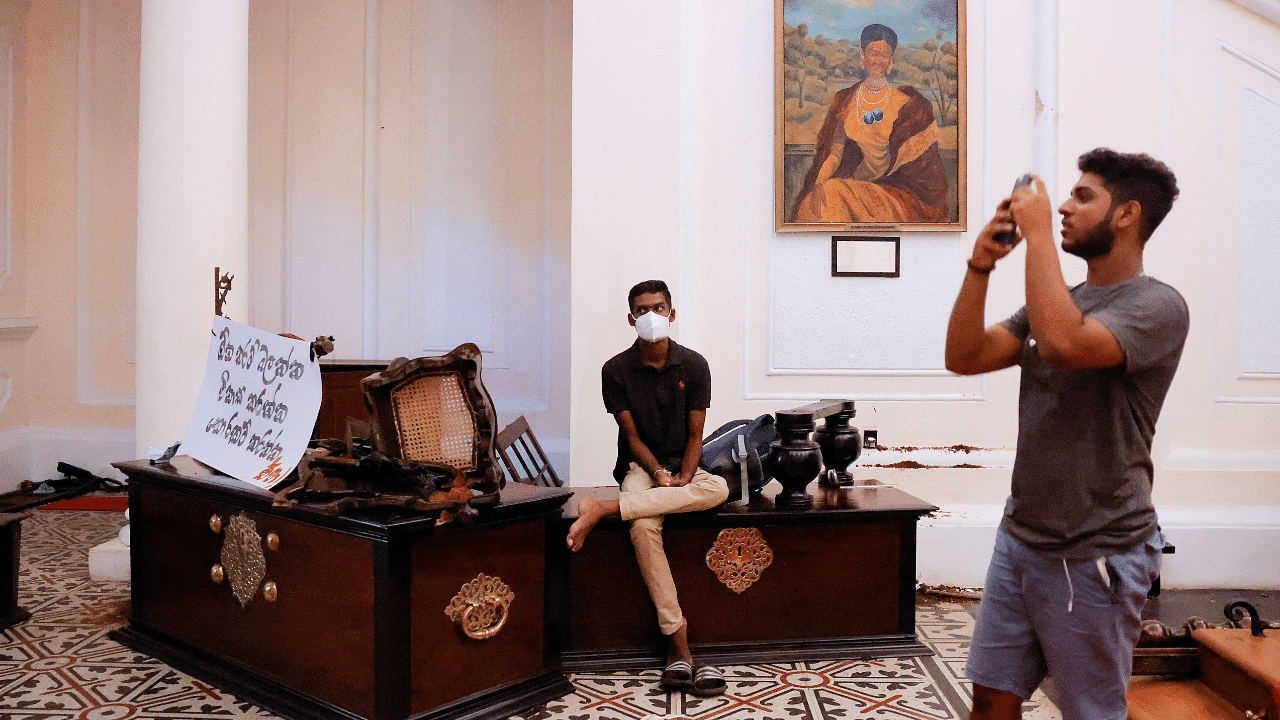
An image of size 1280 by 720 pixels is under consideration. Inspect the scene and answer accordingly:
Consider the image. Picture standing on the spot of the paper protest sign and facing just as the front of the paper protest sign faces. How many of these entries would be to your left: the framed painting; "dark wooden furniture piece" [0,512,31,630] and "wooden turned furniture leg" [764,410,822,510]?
2

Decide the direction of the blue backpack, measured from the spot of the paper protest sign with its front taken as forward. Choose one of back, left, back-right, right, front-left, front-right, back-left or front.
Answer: left

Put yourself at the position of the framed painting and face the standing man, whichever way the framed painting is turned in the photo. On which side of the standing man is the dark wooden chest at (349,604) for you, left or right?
right

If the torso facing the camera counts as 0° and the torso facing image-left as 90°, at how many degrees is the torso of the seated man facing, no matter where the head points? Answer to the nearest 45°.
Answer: approximately 0°

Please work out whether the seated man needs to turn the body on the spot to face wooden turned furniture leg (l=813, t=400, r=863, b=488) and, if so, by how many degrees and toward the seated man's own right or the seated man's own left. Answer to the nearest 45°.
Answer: approximately 135° to the seated man's own left

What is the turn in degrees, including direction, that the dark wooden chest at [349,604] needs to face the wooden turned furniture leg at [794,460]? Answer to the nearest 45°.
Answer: approximately 135° to its left

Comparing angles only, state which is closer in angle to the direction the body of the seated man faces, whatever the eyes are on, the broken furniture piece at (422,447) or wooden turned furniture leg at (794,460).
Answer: the broken furniture piece

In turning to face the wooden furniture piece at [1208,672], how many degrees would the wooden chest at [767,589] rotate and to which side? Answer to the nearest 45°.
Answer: approximately 90° to its left

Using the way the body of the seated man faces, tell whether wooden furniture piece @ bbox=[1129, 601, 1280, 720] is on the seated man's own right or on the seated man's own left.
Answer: on the seated man's own left

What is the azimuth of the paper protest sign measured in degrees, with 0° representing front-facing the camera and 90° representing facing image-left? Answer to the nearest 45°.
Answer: approximately 0°

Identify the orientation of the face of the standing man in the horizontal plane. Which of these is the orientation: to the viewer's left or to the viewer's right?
to the viewer's left
